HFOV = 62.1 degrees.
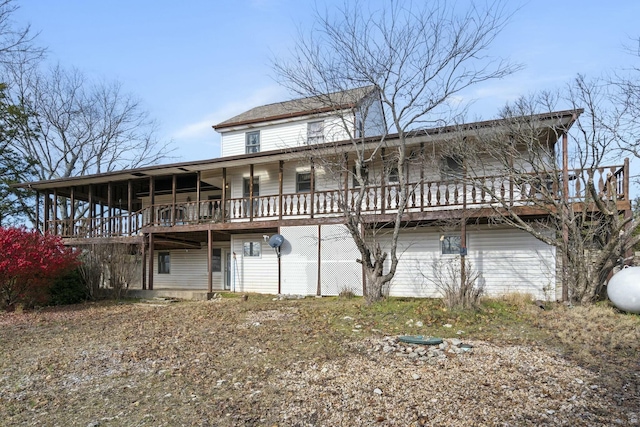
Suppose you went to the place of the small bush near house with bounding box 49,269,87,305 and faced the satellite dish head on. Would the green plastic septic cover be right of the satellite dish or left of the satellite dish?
right

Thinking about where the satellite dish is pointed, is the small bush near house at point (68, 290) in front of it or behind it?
in front

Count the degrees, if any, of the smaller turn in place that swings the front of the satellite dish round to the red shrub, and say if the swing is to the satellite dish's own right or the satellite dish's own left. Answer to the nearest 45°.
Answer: approximately 45° to the satellite dish's own right

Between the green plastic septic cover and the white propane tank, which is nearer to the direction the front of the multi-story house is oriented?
the green plastic septic cover

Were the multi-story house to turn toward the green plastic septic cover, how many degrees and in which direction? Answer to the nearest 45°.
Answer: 0° — it already faces it

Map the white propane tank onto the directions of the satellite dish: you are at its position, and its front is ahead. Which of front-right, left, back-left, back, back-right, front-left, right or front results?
left

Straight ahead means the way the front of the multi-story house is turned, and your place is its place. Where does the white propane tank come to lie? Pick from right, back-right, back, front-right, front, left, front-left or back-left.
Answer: front-left

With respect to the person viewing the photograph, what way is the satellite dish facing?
facing the viewer and to the left of the viewer

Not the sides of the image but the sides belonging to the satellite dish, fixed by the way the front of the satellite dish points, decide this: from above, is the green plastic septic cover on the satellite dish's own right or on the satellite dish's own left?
on the satellite dish's own left

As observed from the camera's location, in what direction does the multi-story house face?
facing the viewer
